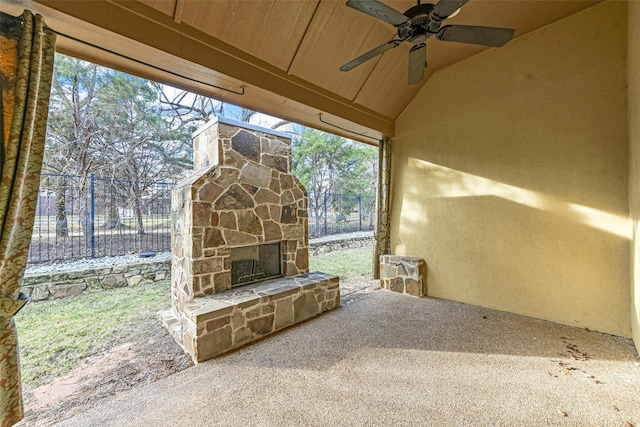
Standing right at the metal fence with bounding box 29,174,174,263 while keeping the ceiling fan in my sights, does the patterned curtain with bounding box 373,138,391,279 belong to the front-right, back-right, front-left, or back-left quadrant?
front-left

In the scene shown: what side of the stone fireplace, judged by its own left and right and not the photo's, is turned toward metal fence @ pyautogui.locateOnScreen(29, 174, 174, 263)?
back

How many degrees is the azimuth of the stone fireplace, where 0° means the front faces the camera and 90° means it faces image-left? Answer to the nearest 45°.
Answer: approximately 315°

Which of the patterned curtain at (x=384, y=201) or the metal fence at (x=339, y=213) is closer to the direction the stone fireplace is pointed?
the patterned curtain

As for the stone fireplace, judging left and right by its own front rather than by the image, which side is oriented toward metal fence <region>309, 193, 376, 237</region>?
left

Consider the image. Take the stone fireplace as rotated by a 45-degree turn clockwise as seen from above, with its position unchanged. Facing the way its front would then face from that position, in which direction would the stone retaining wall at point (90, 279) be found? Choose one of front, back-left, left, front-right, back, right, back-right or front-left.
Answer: back-right

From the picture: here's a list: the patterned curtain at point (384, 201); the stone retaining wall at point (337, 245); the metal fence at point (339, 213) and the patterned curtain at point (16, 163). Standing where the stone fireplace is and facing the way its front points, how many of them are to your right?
1

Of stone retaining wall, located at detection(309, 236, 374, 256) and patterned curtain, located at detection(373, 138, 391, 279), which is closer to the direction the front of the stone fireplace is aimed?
the patterned curtain

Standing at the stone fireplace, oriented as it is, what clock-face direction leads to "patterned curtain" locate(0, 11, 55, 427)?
The patterned curtain is roughly at 3 o'clock from the stone fireplace.

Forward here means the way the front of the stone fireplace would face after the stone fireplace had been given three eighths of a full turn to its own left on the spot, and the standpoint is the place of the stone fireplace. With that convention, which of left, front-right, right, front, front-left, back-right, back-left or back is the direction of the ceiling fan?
back-right

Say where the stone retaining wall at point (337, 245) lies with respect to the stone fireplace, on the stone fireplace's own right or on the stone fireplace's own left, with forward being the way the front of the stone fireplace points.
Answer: on the stone fireplace's own left

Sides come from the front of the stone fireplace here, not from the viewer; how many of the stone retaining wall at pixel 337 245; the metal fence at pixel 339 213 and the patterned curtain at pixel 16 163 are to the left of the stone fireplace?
2

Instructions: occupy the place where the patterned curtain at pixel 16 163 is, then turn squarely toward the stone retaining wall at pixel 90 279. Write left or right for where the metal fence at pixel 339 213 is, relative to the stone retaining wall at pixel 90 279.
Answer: right
